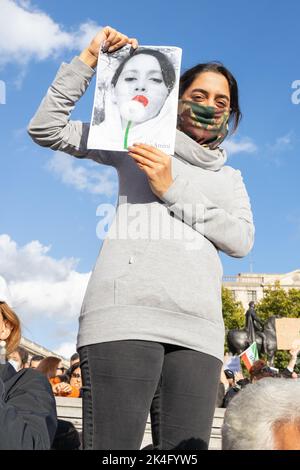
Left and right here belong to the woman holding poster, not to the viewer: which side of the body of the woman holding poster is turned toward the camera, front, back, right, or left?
front

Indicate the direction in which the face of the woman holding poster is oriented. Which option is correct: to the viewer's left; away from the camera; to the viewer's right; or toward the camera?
toward the camera

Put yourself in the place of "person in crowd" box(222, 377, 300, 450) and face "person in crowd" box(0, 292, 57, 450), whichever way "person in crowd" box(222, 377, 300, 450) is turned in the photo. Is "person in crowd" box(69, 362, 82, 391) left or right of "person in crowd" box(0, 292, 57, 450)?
right

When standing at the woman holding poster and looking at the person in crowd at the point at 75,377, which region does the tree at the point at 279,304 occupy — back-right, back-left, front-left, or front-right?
front-right

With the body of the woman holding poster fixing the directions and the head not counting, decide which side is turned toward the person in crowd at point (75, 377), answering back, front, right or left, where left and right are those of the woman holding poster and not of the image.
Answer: back
